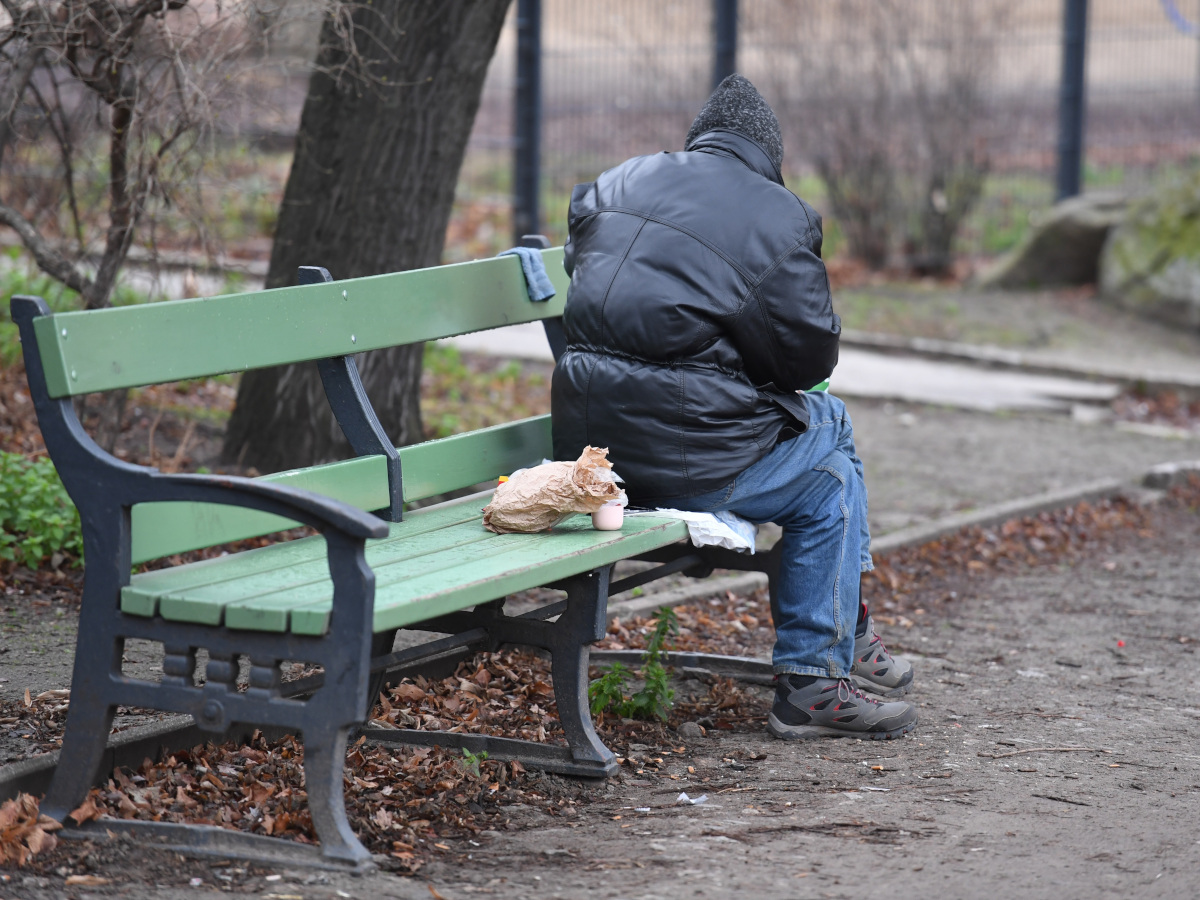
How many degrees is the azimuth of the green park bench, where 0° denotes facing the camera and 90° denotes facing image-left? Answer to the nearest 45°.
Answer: approximately 315°

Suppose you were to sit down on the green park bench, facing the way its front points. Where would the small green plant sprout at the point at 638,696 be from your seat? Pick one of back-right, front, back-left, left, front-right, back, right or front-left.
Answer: left

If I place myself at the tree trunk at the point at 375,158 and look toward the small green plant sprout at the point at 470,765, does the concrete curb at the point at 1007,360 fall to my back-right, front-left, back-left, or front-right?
back-left

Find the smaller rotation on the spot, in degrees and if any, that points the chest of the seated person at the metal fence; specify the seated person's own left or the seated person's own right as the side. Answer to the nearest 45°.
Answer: approximately 45° to the seated person's own left

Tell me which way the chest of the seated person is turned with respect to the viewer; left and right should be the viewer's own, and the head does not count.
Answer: facing away from the viewer and to the right of the viewer

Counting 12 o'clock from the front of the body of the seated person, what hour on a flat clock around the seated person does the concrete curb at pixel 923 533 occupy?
The concrete curb is roughly at 11 o'clock from the seated person.

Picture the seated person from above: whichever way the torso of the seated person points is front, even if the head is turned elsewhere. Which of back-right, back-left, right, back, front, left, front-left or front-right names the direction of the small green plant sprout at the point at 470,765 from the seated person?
back

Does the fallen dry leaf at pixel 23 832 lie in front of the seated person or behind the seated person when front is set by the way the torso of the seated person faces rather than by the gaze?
behind
